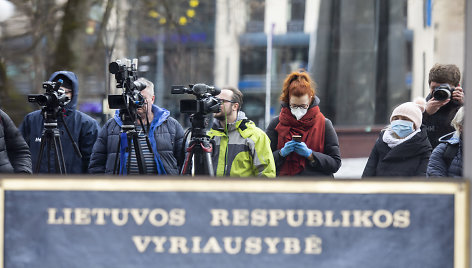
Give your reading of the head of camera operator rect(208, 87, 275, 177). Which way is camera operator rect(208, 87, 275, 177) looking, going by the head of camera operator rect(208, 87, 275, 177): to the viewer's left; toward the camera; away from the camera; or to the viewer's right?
to the viewer's left

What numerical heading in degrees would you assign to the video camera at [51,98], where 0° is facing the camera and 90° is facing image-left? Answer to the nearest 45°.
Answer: approximately 90°

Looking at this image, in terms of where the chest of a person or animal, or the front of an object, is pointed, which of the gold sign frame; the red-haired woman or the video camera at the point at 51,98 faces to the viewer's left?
the video camera

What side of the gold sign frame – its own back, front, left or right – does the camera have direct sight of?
front

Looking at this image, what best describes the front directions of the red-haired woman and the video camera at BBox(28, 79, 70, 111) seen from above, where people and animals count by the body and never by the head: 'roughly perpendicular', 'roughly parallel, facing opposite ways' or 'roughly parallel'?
roughly perpendicular

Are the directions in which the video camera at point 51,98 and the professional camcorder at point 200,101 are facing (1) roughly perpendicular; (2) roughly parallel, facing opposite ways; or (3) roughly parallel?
roughly parallel

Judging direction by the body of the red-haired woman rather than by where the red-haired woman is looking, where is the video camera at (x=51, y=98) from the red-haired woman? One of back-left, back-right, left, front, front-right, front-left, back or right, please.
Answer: right

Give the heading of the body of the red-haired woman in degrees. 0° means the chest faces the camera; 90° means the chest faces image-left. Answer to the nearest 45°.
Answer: approximately 0°

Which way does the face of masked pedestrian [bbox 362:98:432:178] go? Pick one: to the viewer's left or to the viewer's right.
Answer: to the viewer's left

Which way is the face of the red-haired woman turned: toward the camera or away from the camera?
toward the camera
